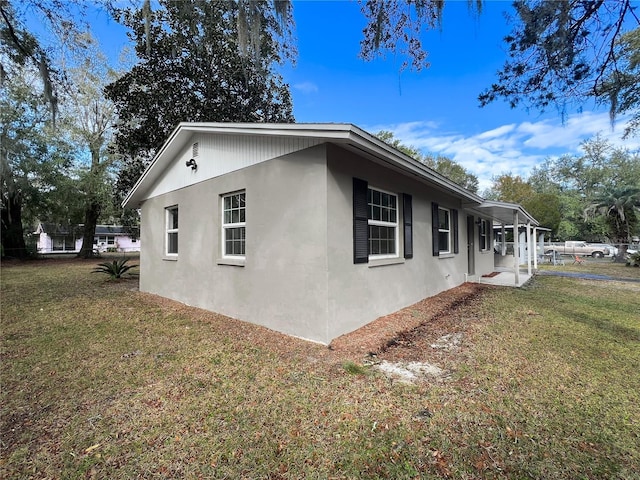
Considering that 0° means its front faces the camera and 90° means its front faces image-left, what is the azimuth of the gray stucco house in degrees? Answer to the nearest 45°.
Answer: approximately 315°

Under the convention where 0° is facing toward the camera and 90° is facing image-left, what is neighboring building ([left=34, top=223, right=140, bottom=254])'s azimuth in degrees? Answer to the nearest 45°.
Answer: approximately 0°

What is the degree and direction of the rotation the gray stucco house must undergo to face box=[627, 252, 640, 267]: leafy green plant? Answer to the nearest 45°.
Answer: approximately 90° to its left

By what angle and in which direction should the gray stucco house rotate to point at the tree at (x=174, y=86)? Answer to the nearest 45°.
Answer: approximately 180°

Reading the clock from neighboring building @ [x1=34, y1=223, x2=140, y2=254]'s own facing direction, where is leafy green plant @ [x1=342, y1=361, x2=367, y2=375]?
The leafy green plant is roughly at 12 o'clock from the neighboring building.

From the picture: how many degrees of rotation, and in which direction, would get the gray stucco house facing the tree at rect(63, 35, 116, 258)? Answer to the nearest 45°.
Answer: approximately 180°

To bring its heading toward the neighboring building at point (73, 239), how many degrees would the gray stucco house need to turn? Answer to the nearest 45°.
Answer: approximately 180°

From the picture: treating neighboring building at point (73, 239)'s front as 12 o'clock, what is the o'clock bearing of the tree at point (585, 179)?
The tree is roughly at 10 o'clock from the neighboring building.

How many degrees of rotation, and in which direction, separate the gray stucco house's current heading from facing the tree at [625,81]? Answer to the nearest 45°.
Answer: approximately 45° to its left
